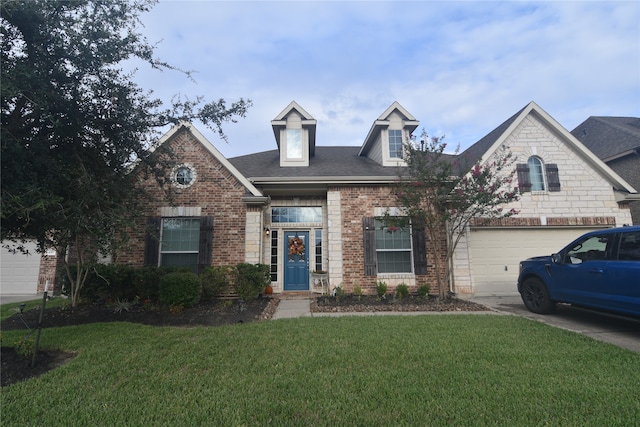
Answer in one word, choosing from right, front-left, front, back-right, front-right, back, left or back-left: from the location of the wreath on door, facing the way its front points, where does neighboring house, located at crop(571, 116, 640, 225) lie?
left

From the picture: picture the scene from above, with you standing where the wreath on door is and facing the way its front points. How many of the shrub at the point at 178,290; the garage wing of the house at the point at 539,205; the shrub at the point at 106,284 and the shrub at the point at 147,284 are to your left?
1

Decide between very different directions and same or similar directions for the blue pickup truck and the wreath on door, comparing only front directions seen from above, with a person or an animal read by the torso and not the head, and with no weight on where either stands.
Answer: very different directions

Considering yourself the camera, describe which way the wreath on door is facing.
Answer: facing the viewer

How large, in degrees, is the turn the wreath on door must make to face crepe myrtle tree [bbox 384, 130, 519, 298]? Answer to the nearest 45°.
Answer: approximately 45° to its left

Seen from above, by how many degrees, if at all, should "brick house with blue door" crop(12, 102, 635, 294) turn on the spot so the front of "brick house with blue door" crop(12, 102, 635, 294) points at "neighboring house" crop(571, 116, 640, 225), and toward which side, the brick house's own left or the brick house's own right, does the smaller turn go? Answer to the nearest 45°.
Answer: approximately 135° to the brick house's own left

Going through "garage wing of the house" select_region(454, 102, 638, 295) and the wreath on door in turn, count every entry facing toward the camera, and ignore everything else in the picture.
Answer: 2

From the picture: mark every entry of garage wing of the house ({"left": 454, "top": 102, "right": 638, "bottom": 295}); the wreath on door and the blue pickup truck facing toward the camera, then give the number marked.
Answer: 2

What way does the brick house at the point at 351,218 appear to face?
toward the camera

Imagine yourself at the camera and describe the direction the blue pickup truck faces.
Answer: facing away from the viewer and to the left of the viewer
